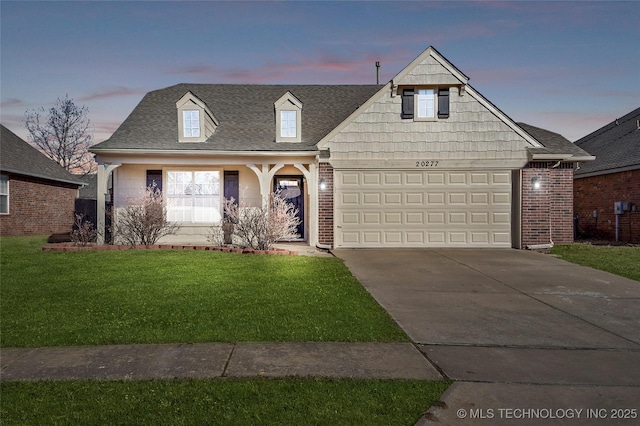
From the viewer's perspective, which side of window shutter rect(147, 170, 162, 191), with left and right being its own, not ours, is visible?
front

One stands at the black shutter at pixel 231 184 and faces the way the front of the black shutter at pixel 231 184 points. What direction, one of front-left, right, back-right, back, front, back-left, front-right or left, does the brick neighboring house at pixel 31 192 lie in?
back-right

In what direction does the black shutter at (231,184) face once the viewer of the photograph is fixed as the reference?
facing the viewer

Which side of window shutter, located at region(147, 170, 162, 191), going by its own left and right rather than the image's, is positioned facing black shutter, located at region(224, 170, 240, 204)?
left

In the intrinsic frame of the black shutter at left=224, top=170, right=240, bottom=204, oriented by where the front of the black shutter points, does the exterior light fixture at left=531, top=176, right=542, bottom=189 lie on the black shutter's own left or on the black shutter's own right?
on the black shutter's own left

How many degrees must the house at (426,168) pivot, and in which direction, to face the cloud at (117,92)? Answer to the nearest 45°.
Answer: approximately 135° to its right

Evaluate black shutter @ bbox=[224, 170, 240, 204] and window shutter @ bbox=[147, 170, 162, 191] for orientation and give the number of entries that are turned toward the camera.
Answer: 2

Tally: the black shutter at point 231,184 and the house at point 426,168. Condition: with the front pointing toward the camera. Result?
2

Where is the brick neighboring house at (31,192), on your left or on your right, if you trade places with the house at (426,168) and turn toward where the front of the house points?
on your right

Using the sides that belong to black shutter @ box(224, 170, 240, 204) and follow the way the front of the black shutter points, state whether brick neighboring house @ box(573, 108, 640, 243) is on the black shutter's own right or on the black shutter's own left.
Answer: on the black shutter's own left

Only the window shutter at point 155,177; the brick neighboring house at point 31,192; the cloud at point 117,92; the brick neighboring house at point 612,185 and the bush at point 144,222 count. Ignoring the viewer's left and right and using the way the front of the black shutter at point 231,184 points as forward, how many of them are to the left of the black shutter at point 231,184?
1
